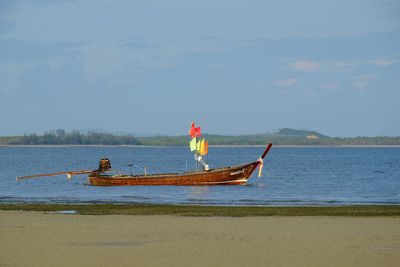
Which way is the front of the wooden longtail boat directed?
to the viewer's right
